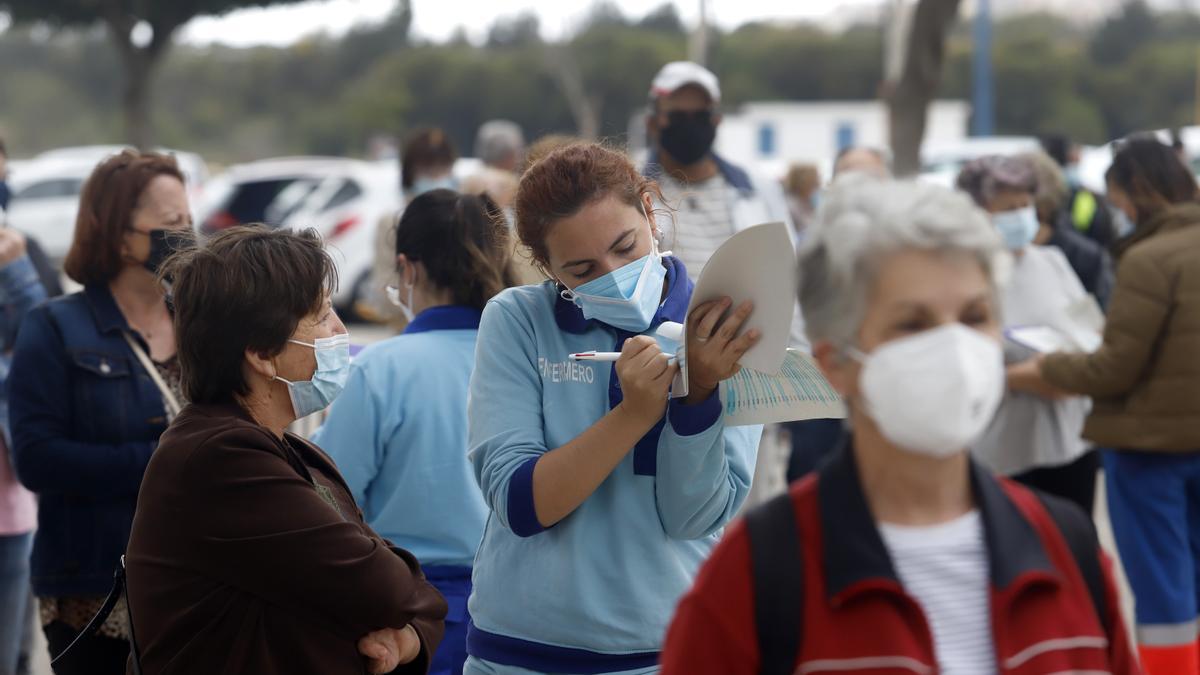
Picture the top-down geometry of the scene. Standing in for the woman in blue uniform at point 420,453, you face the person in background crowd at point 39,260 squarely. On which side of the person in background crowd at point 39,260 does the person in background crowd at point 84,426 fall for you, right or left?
left

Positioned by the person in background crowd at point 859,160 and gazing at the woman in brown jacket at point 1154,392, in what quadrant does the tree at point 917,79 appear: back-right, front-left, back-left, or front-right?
back-left

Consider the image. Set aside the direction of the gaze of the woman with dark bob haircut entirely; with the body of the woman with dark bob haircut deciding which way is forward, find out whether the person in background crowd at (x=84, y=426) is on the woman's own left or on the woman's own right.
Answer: on the woman's own left

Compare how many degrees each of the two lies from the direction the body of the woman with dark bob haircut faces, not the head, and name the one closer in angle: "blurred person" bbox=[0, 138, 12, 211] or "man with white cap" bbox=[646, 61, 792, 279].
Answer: the man with white cap

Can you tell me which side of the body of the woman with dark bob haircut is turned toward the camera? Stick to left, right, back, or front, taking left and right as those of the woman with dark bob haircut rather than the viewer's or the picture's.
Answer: right

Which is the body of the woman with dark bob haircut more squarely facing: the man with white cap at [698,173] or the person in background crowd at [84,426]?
the man with white cap

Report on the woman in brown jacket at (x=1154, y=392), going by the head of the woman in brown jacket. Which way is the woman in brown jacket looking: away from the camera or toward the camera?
away from the camera

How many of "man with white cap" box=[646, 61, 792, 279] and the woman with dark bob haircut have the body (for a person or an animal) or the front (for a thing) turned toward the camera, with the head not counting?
1

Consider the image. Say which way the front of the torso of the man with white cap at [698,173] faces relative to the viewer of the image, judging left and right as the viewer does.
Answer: facing the viewer

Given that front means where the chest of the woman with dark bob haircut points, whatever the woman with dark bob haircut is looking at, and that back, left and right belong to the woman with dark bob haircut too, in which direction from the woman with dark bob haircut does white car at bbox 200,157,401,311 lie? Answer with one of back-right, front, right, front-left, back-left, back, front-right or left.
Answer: left

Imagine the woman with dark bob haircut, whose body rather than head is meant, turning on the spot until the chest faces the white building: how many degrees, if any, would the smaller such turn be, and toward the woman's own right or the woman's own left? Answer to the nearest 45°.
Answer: approximately 45° to the woman's own left

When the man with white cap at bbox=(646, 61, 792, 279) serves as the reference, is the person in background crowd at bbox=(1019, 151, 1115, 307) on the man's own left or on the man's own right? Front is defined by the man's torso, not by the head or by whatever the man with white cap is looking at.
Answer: on the man's own left
